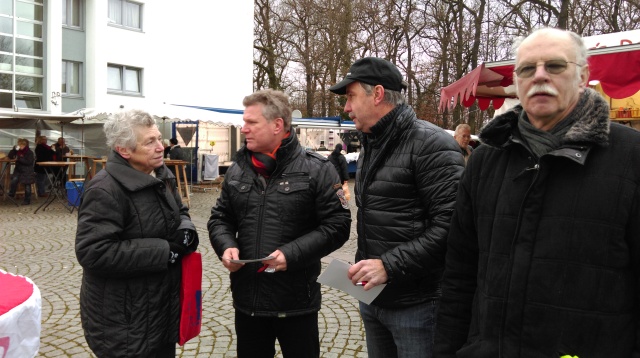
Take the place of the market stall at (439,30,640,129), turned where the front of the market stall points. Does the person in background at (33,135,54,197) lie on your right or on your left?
on your right

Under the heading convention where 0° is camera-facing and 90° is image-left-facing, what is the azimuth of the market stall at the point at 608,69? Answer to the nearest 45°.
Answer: approximately 45°

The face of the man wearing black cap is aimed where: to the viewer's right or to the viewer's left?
to the viewer's left

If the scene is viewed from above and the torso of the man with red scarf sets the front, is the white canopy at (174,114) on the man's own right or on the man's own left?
on the man's own right

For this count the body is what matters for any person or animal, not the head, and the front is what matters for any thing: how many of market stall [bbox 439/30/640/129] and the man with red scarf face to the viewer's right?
0

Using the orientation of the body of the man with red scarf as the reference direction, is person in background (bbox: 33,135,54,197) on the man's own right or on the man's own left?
on the man's own right

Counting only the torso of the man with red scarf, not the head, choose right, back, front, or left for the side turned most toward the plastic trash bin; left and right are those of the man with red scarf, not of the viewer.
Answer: right

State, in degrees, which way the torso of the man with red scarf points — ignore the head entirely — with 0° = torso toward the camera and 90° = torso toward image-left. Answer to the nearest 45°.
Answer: approximately 45°

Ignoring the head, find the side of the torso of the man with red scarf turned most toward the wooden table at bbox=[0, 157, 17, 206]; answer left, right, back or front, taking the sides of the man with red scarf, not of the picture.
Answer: right

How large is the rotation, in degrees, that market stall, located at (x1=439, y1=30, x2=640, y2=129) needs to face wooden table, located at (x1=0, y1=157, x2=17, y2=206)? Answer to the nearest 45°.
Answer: approximately 45° to its right

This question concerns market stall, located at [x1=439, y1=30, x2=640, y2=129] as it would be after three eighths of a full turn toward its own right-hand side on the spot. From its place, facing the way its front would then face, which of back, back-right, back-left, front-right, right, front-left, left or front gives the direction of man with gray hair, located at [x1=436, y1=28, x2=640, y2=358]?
back

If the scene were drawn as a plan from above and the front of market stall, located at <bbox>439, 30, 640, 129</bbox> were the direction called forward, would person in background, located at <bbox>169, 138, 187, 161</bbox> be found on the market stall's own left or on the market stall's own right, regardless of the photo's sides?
on the market stall's own right
